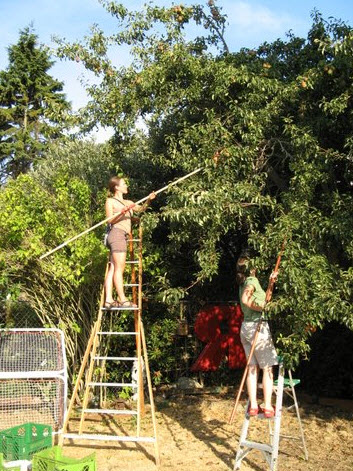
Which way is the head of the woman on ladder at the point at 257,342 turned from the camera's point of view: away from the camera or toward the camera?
away from the camera

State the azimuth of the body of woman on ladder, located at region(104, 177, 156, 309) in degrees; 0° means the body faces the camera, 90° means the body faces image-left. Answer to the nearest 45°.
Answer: approximately 270°

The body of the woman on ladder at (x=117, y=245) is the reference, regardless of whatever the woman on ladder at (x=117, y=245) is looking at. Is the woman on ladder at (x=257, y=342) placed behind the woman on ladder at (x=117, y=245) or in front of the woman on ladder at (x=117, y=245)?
in front

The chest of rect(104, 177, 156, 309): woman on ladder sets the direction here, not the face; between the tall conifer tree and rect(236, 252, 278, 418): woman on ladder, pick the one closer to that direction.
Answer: the woman on ladder

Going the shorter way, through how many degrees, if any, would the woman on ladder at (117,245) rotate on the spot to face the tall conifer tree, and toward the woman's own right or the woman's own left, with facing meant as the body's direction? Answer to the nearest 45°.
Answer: approximately 90° to the woman's own left

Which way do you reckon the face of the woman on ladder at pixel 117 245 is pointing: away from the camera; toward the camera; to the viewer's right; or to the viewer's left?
to the viewer's right
